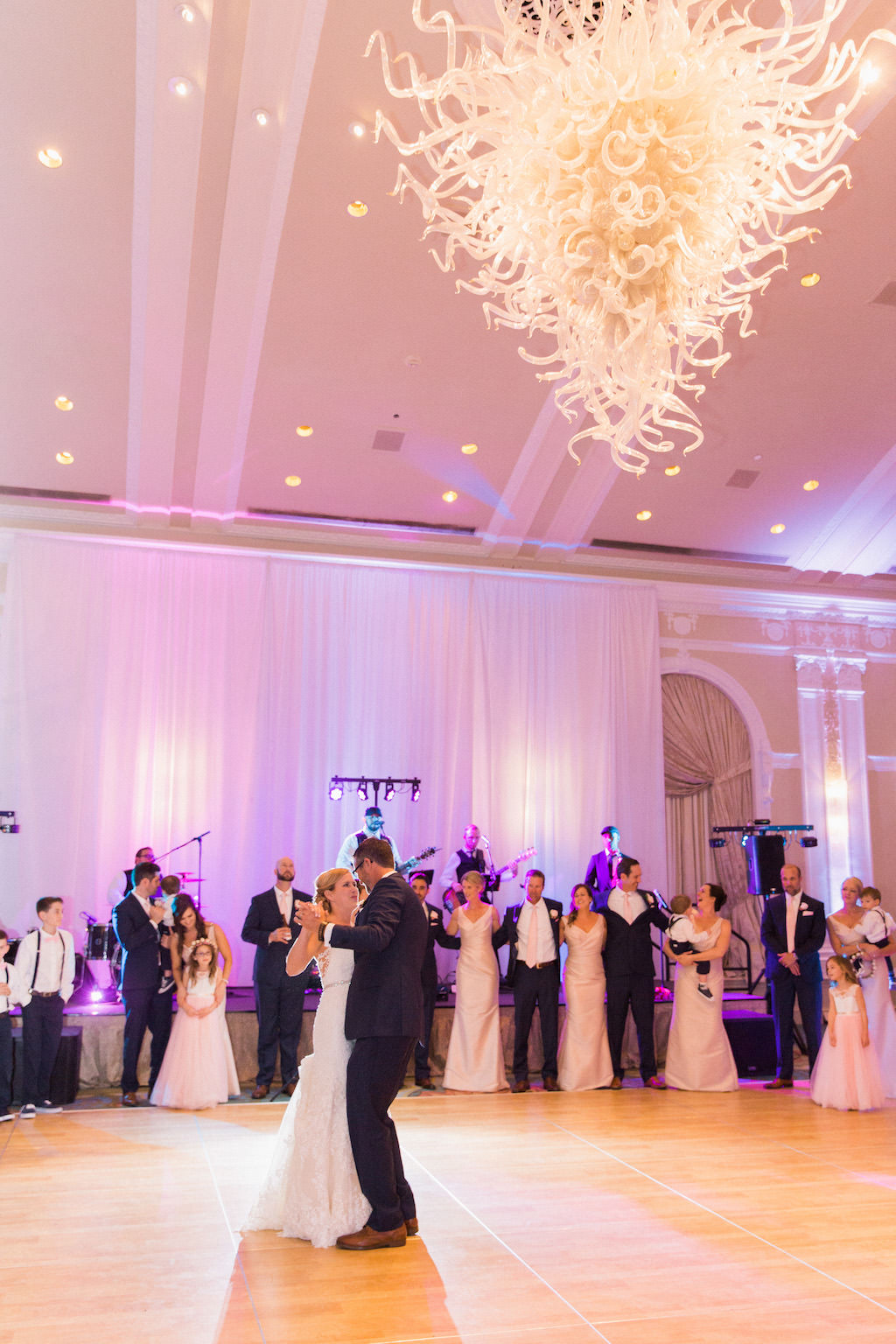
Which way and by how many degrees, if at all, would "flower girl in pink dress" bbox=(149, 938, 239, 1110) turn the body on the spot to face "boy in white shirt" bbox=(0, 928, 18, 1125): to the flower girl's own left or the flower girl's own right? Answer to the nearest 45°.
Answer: approximately 90° to the flower girl's own right

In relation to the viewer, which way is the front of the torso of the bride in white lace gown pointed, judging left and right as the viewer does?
facing to the right of the viewer

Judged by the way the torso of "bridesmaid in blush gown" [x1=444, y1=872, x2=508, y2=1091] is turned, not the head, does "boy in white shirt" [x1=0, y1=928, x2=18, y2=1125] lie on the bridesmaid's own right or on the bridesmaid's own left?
on the bridesmaid's own right

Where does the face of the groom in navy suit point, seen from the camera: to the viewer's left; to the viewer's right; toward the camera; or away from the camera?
to the viewer's left

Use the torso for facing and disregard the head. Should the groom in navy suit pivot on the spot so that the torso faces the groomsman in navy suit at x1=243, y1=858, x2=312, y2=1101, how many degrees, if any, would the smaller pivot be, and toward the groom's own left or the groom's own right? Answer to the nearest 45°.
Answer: approximately 90° to the groom's own right

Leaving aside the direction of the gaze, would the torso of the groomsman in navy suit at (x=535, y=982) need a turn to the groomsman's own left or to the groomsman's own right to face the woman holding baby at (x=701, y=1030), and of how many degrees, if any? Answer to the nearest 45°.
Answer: approximately 90° to the groomsman's own left

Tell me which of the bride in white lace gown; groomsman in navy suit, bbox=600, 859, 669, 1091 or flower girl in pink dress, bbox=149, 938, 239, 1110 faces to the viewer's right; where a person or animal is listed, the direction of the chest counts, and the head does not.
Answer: the bride in white lace gown

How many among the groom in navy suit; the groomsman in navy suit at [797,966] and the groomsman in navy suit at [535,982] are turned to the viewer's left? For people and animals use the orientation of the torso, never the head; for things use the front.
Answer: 1

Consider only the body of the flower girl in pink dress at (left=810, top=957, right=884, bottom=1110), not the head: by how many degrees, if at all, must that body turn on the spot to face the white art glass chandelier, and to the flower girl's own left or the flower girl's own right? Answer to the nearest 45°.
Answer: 0° — they already face it

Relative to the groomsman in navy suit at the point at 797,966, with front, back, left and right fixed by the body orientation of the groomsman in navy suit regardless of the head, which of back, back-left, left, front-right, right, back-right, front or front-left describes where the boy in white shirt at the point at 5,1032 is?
front-right

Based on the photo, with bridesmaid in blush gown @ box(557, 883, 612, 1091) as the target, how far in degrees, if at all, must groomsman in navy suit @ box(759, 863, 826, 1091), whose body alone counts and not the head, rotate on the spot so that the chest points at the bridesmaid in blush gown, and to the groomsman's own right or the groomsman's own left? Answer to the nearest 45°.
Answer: approximately 45° to the groomsman's own right

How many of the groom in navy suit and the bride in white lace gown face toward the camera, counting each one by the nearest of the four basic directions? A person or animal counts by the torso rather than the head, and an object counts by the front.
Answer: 0

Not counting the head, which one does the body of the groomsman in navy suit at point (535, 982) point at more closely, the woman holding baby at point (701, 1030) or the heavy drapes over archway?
the woman holding baby

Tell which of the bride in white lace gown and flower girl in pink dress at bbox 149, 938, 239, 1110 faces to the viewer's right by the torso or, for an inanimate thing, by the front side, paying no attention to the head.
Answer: the bride in white lace gown
